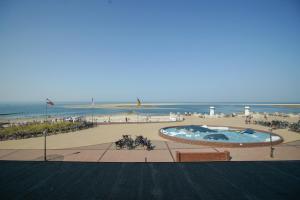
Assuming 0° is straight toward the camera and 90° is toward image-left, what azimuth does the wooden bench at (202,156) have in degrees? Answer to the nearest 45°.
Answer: approximately 180°
